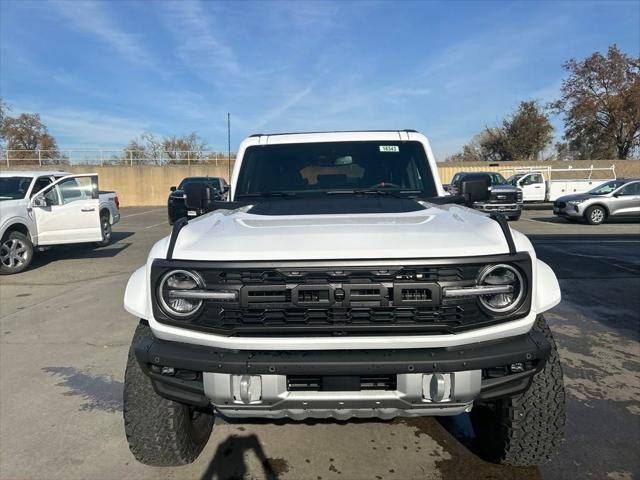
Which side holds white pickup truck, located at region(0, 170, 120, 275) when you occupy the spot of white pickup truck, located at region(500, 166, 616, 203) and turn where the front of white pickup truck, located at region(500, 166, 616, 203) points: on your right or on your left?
on your left

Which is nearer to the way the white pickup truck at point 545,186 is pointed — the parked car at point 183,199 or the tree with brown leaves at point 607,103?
the parked car

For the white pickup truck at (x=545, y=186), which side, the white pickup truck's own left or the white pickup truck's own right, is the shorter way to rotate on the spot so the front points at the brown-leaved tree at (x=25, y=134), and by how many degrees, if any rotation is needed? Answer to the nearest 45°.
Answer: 0° — it already faces it

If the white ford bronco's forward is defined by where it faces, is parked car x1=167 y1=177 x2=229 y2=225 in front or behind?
behind

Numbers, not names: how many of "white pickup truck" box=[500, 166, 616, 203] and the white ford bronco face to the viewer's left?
1

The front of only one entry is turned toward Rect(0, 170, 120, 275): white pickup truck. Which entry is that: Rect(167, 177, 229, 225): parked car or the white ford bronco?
the parked car

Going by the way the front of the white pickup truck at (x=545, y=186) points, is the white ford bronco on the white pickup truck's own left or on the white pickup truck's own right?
on the white pickup truck's own left

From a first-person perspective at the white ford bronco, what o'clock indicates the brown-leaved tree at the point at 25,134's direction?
The brown-leaved tree is roughly at 5 o'clock from the white ford bronco.

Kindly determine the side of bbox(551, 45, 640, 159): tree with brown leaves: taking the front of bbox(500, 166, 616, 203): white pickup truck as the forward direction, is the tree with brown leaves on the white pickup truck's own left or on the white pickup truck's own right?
on the white pickup truck's own right

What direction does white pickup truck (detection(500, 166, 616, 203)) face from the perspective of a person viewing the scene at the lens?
facing to the left of the viewer

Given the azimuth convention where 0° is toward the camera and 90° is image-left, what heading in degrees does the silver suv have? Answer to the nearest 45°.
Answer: approximately 45°
